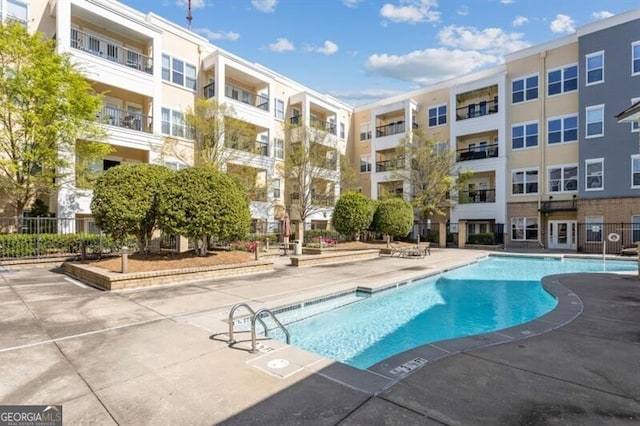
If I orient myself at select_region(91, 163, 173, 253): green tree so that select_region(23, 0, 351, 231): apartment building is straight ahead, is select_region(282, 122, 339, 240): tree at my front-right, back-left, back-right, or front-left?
front-right

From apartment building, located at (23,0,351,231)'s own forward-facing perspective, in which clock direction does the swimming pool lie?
The swimming pool is roughly at 1 o'clock from the apartment building.

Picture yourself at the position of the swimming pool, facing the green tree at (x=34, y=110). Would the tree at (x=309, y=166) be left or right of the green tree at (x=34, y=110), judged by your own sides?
right

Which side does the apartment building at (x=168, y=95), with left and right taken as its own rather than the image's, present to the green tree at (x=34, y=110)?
right

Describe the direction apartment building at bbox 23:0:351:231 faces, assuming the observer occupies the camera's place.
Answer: facing the viewer and to the right of the viewer

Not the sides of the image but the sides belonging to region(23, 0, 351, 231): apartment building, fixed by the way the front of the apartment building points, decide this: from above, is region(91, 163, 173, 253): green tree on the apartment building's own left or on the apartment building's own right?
on the apartment building's own right
